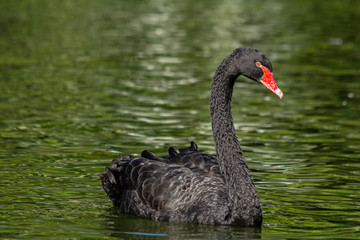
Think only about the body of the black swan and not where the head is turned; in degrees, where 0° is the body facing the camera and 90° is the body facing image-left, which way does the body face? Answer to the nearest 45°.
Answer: approximately 270°
